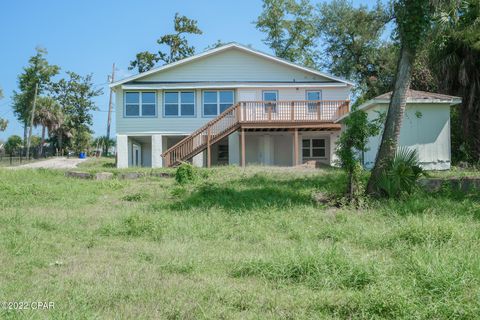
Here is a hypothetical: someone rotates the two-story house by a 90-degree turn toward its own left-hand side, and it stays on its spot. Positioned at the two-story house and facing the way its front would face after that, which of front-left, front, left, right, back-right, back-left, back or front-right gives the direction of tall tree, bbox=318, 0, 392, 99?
front-left

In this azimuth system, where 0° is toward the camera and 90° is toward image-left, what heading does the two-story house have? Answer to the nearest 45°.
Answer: approximately 0°

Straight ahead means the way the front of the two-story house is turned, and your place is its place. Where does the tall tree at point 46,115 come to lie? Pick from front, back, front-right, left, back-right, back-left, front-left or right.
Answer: back-right

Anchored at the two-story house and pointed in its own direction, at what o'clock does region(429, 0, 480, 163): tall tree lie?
The tall tree is roughly at 10 o'clock from the two-story house.

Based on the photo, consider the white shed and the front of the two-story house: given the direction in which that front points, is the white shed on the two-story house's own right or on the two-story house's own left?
on the two-story house's own left

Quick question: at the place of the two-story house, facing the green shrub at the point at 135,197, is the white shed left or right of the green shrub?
left
